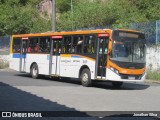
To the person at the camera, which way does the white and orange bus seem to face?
facing the viewer and to the right of the viewer
